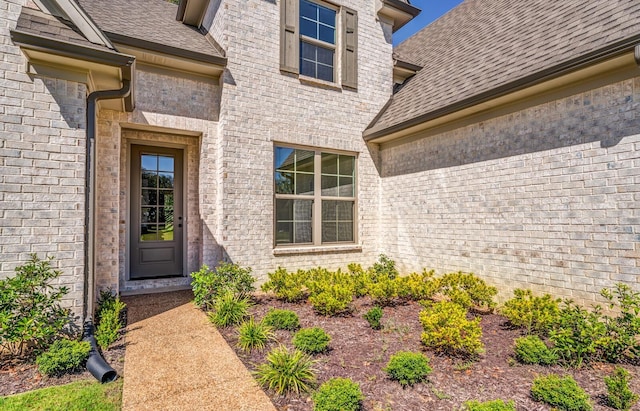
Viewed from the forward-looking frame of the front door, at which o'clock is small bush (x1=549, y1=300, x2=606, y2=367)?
The small bush is roughly at 11 o'clock from the front door.

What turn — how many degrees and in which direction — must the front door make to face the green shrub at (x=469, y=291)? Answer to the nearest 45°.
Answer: approximately 45° to its left

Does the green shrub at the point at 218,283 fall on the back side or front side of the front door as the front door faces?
on the front side

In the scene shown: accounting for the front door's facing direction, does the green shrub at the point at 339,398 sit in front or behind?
in front

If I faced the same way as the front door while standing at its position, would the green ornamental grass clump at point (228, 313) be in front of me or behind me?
in front

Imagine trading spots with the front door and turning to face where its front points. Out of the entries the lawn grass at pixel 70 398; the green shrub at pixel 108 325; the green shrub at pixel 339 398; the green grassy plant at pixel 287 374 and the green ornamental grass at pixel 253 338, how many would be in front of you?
5

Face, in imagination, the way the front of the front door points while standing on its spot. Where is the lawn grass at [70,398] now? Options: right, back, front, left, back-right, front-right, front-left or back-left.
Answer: front

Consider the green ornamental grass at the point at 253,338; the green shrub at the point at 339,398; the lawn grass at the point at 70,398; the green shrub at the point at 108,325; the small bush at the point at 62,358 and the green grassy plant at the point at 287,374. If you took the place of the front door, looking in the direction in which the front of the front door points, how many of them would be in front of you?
6

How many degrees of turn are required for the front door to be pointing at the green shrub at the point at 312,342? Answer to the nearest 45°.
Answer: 0° — it already faces it

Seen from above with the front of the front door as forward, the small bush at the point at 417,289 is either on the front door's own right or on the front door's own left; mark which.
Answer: on the front door's own left

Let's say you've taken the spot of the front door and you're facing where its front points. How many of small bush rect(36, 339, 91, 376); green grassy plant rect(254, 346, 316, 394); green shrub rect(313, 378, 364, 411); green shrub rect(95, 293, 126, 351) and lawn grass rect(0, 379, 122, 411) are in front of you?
5

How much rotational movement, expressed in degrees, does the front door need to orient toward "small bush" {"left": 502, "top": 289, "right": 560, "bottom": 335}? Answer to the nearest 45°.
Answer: approximately 45° to its left

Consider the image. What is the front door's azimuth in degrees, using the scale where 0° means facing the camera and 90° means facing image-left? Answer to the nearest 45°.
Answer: approximately 0°

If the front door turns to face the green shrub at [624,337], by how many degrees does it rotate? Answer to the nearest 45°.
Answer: approximately 45° to its left

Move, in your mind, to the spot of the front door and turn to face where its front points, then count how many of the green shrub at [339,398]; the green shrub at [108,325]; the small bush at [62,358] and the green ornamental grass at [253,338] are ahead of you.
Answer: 4
